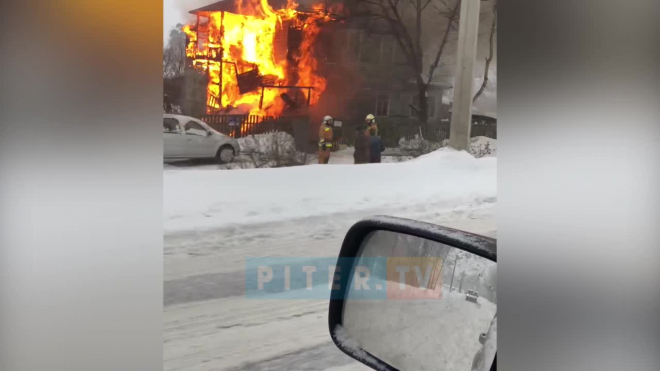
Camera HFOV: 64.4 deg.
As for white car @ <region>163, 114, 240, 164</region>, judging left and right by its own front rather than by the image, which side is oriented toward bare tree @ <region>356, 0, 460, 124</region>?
front

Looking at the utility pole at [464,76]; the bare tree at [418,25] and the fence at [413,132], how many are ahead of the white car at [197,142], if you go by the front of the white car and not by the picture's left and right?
3

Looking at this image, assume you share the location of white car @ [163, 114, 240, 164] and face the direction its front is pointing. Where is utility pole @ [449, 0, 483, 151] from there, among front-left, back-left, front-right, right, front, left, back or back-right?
front

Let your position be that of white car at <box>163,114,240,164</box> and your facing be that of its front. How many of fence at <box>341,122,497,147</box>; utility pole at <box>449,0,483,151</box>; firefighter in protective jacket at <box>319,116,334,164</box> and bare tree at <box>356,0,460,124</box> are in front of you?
4

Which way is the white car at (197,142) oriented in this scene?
to the viewer's right

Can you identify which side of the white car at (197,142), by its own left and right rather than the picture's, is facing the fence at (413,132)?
front

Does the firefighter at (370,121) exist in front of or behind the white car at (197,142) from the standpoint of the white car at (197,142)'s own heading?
in front
